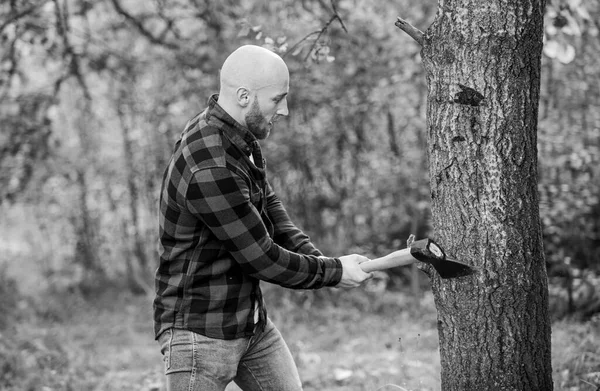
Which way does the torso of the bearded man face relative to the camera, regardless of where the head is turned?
to the viewer's right

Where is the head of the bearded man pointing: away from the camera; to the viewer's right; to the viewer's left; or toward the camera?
to the viewer's right

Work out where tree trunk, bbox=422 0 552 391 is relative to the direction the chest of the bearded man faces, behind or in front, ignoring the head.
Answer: in front
